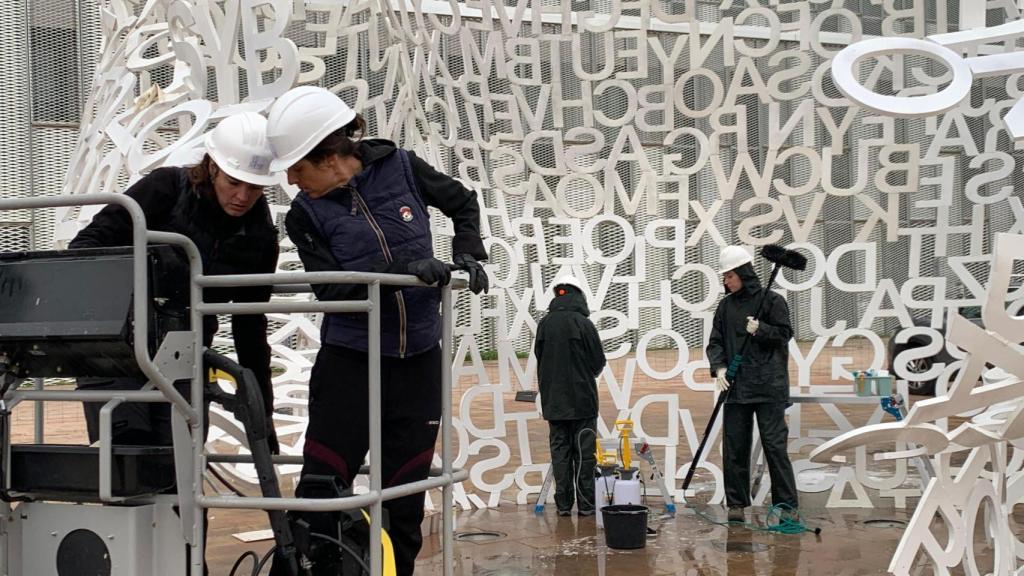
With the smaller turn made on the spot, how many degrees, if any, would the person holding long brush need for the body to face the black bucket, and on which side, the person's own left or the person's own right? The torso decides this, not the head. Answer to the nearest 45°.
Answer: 0° — they already face it

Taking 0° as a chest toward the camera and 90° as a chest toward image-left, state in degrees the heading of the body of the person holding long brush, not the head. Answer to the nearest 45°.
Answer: approximately 45°

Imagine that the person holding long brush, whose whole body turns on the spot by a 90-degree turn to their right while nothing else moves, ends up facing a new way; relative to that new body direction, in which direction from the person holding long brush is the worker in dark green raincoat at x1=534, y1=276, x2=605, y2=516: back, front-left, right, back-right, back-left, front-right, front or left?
front-left

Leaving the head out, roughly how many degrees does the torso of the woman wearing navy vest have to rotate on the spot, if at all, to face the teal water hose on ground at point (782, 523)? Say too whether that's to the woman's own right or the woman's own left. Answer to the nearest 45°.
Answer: approximately 135° to the woman's own left

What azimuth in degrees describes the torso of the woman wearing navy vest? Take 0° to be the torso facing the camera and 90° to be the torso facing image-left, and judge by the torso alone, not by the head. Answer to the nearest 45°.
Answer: approximately 0°

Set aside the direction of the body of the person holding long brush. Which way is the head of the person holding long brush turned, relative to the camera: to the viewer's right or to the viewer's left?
to the viewer's left
